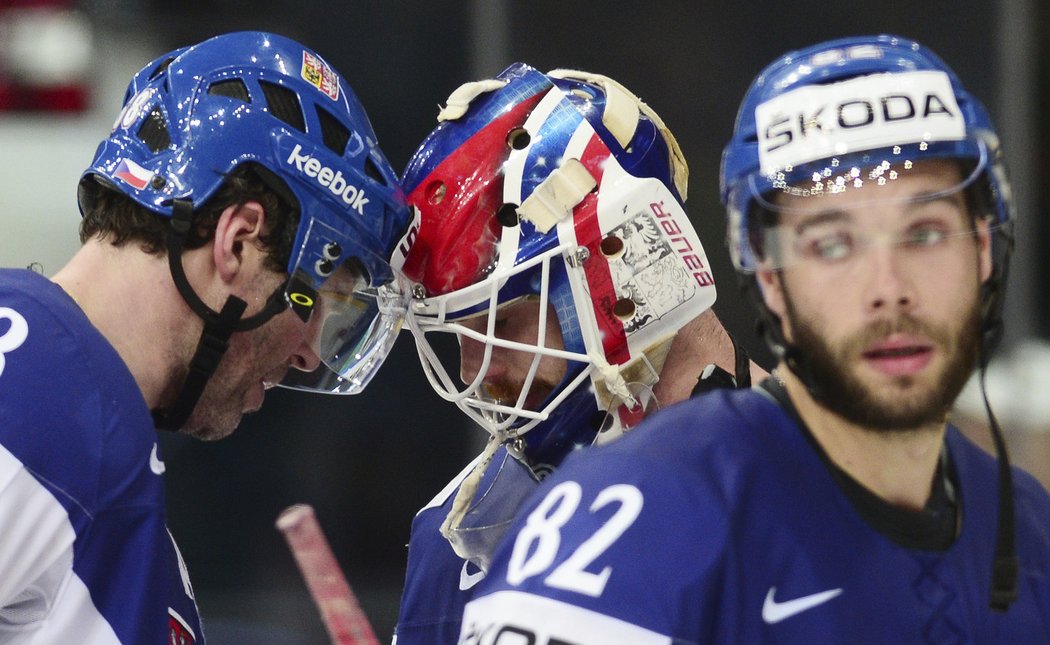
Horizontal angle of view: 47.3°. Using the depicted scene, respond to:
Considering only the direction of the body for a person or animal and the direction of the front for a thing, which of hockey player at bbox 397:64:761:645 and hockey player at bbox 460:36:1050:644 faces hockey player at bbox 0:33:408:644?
hockey player at bbox 397:64:761:645

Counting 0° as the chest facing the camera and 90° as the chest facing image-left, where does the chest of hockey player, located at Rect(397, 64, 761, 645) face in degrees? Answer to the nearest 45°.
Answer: approximately 90°

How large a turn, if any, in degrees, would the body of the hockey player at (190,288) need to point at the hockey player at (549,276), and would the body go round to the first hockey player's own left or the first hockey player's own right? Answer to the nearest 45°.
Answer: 0° — they already face them

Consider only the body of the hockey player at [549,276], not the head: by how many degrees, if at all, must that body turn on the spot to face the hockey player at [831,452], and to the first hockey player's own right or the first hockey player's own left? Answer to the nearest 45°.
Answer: approximately 90° to the first hockey player's own left

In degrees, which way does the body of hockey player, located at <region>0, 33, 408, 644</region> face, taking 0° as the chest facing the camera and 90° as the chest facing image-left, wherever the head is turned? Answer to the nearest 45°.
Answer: approximately 270°

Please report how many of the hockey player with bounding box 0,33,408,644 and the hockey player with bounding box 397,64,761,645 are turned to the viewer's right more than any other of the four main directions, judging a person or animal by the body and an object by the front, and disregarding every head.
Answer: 1

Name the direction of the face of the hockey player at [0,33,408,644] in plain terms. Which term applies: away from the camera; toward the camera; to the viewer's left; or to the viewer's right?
to the viewer's right

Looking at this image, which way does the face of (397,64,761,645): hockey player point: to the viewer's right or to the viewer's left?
to the viewer's left

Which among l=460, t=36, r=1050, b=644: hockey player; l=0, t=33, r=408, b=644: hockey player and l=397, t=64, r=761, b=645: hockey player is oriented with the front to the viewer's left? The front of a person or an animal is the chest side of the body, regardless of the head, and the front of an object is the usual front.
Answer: l=397, t=64, r=761, b=645: hockey player

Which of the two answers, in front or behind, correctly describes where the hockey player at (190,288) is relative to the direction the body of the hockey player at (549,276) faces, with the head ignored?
in front

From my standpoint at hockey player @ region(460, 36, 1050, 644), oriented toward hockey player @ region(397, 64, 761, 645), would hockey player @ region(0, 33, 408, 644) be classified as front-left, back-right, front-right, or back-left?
front-left

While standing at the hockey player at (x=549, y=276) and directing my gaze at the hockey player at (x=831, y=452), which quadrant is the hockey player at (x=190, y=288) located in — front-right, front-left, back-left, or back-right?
back-right

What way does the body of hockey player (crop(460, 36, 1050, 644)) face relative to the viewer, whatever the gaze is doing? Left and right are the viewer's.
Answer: facing the viewer and to the right of the viewer

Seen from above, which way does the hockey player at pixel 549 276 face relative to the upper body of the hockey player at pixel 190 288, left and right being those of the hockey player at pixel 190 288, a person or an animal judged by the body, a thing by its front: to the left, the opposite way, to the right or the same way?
the opposite way

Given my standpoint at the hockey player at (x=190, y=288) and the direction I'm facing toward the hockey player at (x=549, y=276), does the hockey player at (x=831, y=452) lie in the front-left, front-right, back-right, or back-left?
front-right

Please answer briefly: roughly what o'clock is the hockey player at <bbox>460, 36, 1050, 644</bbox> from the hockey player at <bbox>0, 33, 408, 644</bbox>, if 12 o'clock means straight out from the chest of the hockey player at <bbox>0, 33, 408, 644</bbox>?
the hockey player at <bbox>460, 36, 1050, 644</bbox> is roughly at 2 o'clock from the hockey player at <bbox>0, 33, 408, 644</bbox>.
